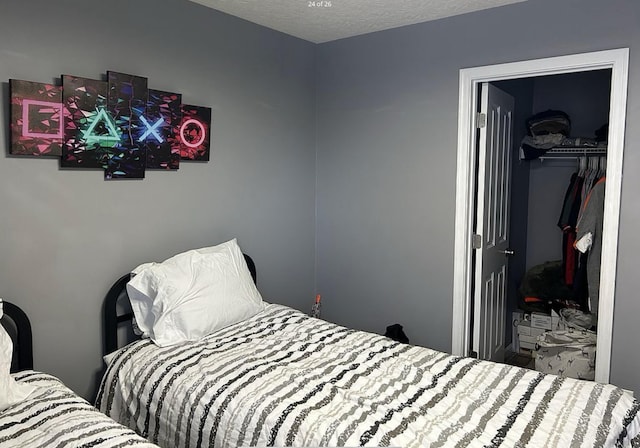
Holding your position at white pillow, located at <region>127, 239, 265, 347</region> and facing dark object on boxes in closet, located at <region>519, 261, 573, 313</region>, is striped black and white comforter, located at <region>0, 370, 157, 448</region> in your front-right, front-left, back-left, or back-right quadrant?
back-right

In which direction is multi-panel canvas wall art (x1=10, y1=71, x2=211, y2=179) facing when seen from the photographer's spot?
facing the viewer and to the right of the viewer

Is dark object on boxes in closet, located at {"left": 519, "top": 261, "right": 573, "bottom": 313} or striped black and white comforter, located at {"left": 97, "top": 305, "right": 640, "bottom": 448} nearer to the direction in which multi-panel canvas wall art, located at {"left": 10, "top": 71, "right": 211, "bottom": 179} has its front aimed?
the striped black and white comforter

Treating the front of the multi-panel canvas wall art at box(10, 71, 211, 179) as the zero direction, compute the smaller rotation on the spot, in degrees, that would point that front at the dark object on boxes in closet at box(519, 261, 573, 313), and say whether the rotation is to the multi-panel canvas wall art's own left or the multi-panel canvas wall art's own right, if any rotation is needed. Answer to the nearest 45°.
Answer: approximately 45° to the multi-panel canvas wall art's own left

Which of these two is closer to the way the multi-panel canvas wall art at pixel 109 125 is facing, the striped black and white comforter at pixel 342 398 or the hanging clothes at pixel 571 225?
the striped black and white comforter

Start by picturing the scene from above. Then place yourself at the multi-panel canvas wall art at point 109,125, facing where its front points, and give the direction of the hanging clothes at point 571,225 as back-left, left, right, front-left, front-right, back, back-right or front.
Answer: front-left

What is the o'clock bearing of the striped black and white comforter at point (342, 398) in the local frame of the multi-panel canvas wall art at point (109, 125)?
The striped black and white comforter is roughly at 12 o'clock from the multi-panel canvas wall art.
